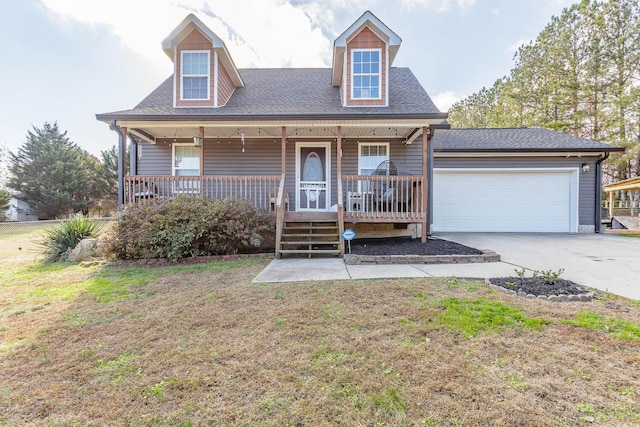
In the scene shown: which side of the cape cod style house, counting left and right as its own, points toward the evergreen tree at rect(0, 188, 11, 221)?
right

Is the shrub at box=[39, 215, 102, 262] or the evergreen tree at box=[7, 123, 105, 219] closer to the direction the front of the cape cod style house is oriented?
the shrub

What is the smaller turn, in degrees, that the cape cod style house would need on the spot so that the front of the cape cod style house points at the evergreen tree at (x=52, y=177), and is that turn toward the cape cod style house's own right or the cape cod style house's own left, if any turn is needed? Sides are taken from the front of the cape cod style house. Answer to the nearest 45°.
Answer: approximately 135° to the cape cod style house's own right

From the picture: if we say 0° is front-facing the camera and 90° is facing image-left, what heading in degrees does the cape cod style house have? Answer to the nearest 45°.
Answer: approximately 0°

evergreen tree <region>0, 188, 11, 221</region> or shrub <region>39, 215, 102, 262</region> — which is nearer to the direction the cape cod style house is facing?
the shrub

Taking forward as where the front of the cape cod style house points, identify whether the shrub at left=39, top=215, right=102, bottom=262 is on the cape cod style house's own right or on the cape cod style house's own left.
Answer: on the cape cod style house's own right
